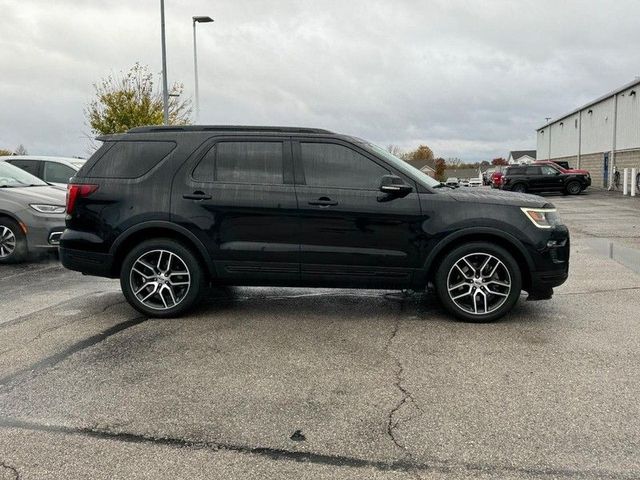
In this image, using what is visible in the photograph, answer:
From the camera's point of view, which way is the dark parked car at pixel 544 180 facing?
to the viewer's right

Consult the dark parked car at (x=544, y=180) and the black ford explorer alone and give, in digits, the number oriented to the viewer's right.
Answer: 2

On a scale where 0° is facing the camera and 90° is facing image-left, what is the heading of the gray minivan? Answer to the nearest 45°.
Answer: approximately 315°

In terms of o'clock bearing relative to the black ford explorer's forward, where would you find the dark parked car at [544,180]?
The dark parked car is roughly at 10 o'clock from the black ford explorer.

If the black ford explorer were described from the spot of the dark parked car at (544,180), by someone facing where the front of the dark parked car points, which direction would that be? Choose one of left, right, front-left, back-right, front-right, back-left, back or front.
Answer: right

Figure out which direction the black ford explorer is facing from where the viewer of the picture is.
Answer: facing to the right of the viewer

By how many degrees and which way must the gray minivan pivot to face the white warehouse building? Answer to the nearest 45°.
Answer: approximately 90° to its left

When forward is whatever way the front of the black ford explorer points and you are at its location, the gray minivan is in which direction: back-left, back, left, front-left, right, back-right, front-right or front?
back-left

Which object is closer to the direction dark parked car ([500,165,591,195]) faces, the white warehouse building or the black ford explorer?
the white warehouse building

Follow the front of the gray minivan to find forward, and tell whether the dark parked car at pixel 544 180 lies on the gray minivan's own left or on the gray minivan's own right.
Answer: on the gray minivan's own left

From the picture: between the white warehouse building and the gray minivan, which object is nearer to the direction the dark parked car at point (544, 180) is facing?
the white warehouse building

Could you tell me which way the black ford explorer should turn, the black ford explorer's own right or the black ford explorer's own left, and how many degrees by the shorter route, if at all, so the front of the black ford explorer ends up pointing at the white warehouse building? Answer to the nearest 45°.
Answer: approximately 45° to the black ford explorer's own left
